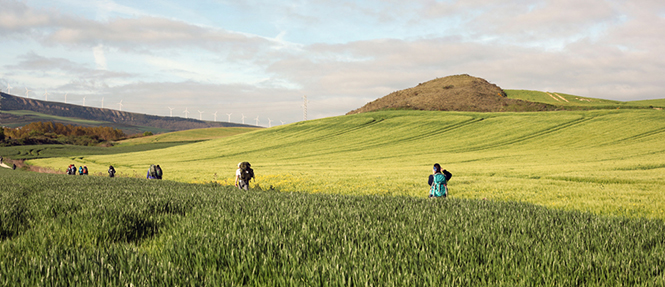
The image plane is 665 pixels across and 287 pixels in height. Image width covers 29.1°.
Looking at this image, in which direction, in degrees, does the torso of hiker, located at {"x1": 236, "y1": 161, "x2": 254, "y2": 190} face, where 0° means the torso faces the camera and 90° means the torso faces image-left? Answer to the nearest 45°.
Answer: approximately 135°

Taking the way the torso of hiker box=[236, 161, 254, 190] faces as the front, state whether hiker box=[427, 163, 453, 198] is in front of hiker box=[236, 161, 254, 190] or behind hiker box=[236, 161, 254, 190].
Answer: behind
